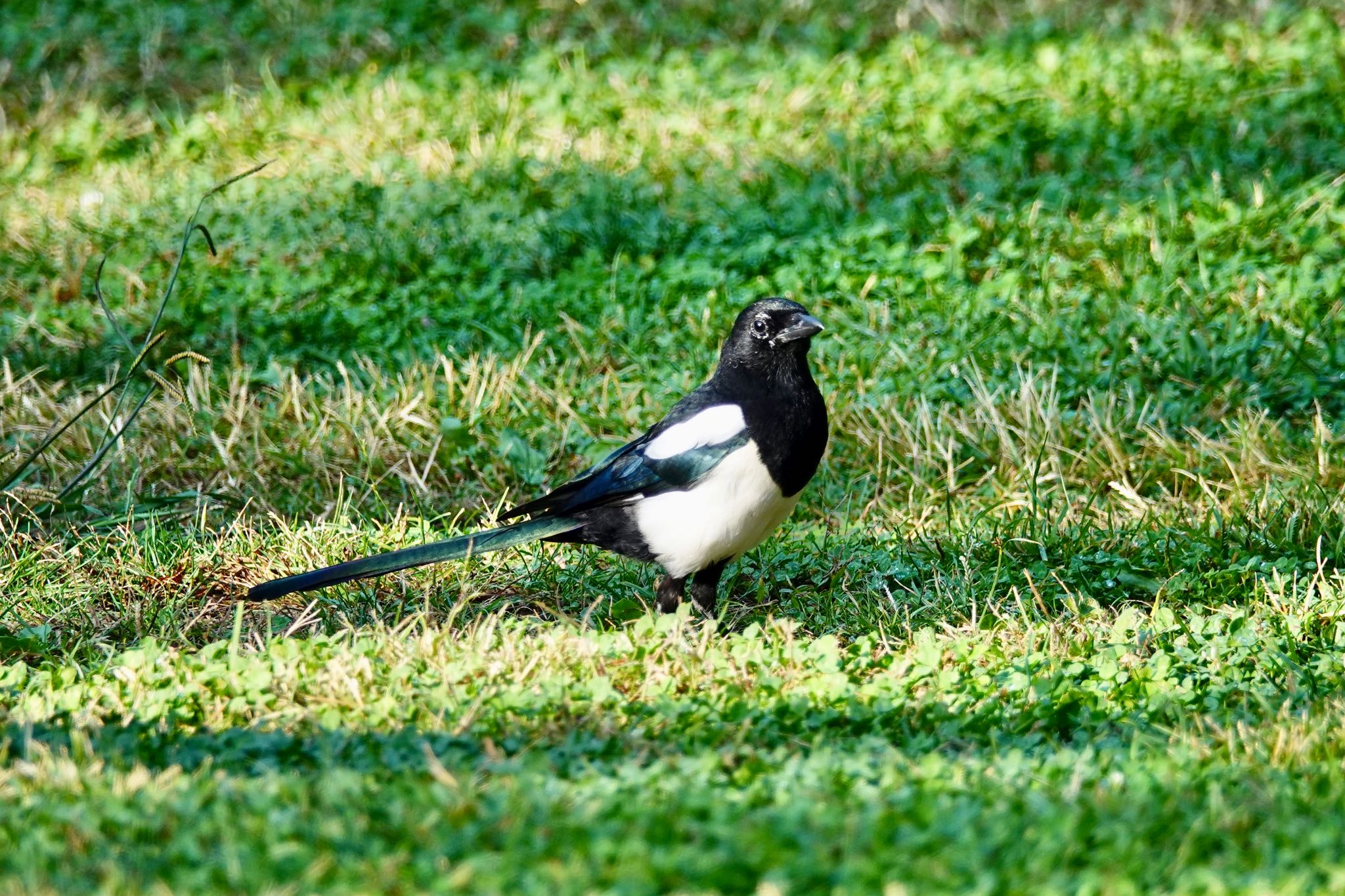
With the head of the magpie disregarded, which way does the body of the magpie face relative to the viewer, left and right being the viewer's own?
facing to the right of the viewer
